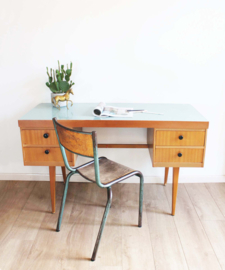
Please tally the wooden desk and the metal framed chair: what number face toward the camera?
1

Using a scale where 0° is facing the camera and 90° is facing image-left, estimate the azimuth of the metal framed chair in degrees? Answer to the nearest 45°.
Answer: approximately 225°

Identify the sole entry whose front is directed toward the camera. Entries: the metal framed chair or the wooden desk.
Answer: the wooden desk

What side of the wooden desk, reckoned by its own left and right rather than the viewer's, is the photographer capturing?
front
